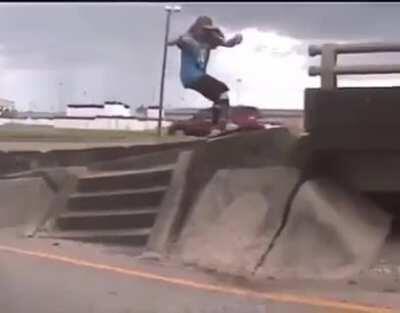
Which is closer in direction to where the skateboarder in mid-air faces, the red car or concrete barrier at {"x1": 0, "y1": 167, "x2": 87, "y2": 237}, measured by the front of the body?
the red car

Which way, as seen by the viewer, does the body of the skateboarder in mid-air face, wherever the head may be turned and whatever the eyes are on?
to the viewer's right

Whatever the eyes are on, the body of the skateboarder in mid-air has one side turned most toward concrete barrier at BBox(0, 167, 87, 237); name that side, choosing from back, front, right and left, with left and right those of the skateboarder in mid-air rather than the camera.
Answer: back

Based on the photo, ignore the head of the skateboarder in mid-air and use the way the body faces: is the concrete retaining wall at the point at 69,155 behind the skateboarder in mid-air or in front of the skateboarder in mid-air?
behind

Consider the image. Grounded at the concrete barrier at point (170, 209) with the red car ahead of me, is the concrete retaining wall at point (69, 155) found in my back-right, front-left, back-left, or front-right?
front-left

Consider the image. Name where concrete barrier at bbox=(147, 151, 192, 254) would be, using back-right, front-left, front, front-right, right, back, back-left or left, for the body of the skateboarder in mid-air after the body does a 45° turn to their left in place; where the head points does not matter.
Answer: back-right
